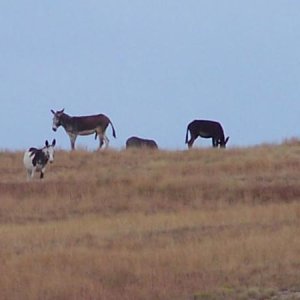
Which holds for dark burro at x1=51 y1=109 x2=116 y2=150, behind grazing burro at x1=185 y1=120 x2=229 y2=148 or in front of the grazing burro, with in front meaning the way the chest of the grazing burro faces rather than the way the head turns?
behind

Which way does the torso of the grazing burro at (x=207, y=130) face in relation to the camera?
to the viewer's right

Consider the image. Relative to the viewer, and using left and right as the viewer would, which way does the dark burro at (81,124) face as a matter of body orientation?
facing to the left of the viewer

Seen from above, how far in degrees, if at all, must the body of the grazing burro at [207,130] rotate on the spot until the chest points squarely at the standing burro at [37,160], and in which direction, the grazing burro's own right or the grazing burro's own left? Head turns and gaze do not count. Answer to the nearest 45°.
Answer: approximately 135° to the grazing burro's own right

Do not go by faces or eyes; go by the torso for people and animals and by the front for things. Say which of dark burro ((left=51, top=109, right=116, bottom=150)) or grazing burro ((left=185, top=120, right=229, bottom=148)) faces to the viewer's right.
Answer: the grazing burro

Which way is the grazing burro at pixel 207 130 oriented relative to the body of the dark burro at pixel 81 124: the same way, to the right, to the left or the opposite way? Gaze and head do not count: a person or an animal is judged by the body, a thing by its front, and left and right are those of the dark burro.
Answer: the opposite way

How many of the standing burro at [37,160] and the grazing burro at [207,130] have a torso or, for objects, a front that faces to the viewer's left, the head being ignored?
0

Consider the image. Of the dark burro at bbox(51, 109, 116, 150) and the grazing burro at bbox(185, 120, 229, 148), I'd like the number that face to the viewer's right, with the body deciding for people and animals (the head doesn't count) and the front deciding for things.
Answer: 1

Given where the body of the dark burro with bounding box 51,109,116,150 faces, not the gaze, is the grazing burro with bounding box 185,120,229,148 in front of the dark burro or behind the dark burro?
behind

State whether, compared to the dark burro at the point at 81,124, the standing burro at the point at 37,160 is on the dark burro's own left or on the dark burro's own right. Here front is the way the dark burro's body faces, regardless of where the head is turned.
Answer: on the dark burro's own left

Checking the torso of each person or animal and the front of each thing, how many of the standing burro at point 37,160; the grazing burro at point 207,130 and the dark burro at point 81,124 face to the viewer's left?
1

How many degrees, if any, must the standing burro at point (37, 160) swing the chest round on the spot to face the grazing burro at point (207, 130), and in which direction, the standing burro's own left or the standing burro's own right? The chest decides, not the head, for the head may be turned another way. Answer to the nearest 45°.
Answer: approximately 90° to the first grazing burro's own left
